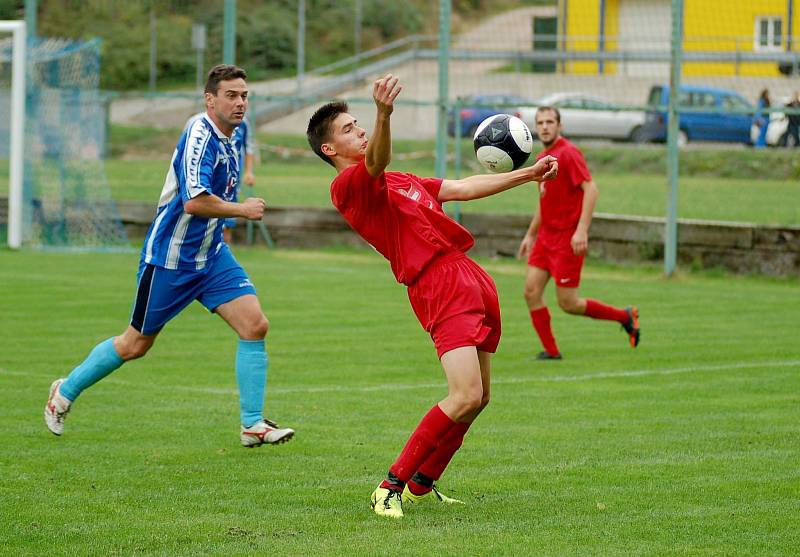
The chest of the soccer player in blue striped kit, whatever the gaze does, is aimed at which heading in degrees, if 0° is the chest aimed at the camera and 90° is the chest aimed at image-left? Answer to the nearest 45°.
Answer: approximately 315°

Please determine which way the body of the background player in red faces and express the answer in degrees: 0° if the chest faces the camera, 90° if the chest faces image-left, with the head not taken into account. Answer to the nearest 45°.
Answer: approximately 45°

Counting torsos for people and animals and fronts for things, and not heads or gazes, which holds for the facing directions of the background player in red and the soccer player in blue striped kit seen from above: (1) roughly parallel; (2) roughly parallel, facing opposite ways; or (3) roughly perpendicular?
roughly perpendicular

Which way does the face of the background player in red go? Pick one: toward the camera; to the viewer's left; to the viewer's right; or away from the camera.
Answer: toward the camera

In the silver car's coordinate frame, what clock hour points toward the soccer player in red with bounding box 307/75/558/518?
The soccer player in red is roughly at 3 o'clock from the silver car.

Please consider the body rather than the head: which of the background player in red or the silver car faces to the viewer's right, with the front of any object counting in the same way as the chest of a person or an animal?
the silver car

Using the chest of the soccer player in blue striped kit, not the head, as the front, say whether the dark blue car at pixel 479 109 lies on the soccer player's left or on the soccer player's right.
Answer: on the soccer player's left

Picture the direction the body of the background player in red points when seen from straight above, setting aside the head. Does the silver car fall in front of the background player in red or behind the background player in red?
behind

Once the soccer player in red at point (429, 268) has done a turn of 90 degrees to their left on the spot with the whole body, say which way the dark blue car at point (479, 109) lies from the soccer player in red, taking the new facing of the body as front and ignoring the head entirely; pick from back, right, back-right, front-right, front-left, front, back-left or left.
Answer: front-left

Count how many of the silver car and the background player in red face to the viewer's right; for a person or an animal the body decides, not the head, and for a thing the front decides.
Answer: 1

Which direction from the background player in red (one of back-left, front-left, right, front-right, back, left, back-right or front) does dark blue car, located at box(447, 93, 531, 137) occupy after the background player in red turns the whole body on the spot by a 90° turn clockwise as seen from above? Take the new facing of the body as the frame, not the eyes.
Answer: front-right

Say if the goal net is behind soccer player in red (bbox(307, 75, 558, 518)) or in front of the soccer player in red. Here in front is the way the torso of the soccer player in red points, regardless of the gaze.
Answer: behind

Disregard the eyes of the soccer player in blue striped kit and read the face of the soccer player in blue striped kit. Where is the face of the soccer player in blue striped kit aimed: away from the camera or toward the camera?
toward the camera
